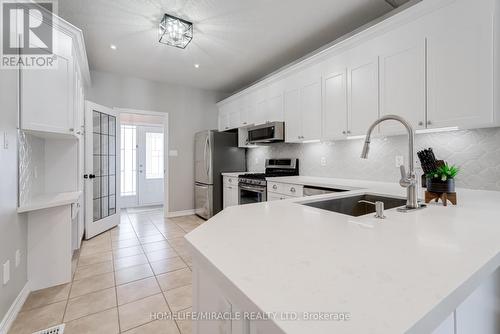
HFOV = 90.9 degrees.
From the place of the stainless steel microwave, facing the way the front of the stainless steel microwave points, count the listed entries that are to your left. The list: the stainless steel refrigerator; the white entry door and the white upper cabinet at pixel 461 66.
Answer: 1

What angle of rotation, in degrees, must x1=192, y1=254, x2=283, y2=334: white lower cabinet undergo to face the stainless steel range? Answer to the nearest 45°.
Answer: approximately 135° to its right

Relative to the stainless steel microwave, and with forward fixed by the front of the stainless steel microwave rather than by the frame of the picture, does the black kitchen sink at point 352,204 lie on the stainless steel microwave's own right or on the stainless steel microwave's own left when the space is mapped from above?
on the stainless steel microwave's own left

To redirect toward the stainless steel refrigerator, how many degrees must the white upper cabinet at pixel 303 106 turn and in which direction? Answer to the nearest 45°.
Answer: approximately 90° to its right

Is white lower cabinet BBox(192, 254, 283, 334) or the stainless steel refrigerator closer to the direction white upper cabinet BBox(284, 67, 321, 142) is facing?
the white lower cabinet
